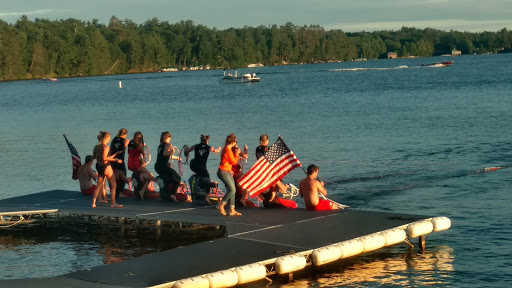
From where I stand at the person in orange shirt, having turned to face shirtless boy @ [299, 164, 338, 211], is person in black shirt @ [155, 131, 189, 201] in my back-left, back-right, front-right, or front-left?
back-left

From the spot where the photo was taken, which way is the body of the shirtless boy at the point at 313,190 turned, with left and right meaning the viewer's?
facing away from the viewer and to the right of the viewer

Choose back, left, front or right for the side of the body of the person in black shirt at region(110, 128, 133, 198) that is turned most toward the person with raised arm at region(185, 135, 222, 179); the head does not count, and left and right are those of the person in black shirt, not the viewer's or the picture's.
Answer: right

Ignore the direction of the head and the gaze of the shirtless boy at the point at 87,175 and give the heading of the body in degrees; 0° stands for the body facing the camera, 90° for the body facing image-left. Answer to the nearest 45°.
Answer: approximately 225°
